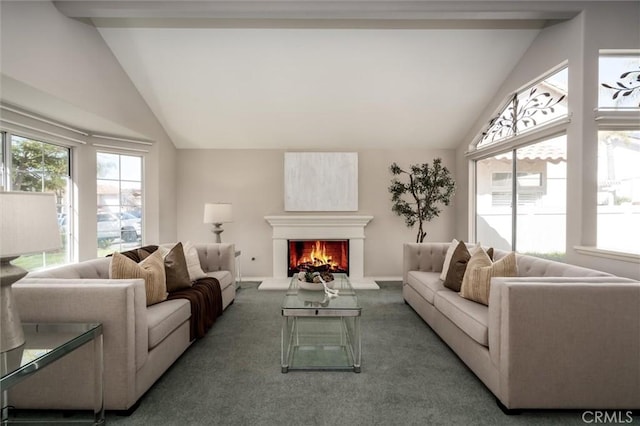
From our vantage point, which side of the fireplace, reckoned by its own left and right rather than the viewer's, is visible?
front

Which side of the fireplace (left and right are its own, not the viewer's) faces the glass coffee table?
front

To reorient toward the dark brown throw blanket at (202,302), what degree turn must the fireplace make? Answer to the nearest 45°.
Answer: approximately 45° to its right

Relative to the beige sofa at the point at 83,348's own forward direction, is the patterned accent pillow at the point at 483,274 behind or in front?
in front

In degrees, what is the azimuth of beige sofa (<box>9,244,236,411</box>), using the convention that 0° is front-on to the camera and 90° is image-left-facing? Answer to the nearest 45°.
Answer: approximately 315°

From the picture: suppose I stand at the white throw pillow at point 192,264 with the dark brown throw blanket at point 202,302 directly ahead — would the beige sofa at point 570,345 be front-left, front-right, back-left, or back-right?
front-left

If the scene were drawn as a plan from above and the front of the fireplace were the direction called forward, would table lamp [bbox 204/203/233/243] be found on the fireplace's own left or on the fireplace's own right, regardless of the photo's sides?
on the fireplace's own right

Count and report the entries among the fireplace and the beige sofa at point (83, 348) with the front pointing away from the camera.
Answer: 0

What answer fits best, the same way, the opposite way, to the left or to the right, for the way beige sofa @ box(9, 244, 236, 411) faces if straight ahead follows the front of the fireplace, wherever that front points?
to the left

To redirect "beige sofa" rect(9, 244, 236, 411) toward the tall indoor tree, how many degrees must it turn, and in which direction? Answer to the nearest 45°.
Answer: approximately 45° to its left

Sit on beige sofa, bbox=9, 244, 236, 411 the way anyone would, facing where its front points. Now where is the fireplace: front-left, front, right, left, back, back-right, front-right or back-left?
left

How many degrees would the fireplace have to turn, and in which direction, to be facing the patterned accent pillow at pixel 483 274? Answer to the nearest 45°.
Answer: approximately 45° to its left

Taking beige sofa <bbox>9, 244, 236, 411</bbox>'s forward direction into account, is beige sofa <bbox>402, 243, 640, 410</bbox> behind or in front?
in front
